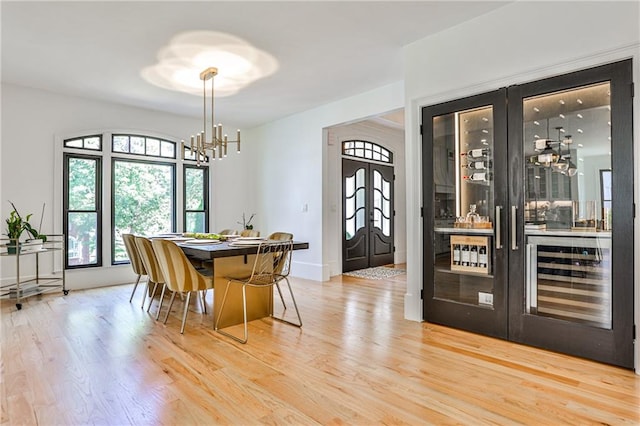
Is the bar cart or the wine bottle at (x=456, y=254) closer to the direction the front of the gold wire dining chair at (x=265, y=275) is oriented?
the bar cart

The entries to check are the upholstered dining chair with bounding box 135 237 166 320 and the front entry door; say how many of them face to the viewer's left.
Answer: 0

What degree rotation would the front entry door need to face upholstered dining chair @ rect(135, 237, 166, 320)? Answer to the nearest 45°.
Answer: approximately 90° to its right

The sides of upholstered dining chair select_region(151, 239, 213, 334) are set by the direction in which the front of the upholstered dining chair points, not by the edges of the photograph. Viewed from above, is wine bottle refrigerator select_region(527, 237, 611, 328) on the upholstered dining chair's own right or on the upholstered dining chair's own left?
on the upholstered dining chair's own right

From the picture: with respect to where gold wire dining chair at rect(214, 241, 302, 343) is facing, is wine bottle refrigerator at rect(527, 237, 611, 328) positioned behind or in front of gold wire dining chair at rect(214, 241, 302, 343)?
behind

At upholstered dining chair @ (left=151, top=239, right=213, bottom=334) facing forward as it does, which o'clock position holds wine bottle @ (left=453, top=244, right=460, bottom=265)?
The wine bottle is roughly at 2 o'clock from the upholstered dining chair.

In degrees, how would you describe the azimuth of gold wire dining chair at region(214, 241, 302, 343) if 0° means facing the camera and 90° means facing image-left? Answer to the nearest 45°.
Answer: approximately 135°

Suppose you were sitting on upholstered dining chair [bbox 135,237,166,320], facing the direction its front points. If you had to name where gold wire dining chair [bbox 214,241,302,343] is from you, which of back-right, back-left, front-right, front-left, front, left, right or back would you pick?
right

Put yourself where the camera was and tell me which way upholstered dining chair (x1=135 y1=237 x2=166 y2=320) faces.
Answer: facing away from the viewer and to the right of the viewer

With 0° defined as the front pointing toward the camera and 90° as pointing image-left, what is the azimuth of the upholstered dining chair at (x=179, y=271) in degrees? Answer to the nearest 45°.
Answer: approximately 225°

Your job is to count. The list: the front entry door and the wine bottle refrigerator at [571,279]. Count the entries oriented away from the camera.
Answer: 0

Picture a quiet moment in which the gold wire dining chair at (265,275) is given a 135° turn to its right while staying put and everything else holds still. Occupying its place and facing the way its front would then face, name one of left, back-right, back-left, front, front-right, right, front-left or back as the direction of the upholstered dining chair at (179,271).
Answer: back

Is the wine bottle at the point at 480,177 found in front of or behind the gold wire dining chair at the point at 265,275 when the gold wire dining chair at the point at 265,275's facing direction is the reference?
behind

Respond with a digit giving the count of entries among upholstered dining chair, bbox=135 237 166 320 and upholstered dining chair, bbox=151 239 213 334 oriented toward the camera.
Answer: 0
